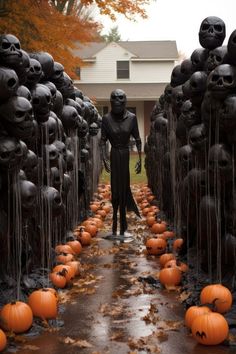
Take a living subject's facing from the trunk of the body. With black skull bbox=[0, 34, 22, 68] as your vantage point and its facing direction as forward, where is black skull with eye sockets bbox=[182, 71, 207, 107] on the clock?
The black skull with eye sockets is roughly at 10 o'clock from the black skull.

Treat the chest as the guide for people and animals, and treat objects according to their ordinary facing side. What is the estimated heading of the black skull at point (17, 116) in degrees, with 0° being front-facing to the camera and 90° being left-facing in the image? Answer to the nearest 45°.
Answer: approximately 315°

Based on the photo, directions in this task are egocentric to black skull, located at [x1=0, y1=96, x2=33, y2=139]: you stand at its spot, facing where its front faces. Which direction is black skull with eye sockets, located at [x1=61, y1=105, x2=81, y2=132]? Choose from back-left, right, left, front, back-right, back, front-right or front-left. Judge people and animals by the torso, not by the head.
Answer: back-left

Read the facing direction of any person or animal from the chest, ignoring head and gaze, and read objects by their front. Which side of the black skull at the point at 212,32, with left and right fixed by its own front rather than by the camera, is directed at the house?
back

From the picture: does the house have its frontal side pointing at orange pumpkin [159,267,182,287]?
yes

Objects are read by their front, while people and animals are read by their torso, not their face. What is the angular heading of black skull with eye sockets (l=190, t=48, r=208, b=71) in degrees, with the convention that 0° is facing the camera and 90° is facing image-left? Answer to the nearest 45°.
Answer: approximately 45°

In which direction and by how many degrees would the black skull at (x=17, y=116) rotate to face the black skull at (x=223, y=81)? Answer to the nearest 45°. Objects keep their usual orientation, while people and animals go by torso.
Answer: approximately 45° to its left

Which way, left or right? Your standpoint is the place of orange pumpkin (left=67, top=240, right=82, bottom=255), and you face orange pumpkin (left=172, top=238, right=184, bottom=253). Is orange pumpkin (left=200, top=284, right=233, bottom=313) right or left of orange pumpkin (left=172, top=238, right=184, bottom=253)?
right

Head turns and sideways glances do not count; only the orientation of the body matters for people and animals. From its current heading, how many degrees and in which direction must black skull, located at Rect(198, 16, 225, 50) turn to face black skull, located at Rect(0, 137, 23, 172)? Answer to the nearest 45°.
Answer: approximately 45° to its right

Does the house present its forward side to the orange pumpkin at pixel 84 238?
yes

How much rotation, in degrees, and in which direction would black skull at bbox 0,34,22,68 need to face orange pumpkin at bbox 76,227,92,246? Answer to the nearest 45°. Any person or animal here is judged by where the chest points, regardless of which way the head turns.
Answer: approximately 135° to its left

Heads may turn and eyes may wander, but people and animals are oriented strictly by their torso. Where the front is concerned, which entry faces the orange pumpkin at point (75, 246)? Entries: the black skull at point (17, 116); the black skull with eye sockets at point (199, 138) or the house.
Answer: the house
